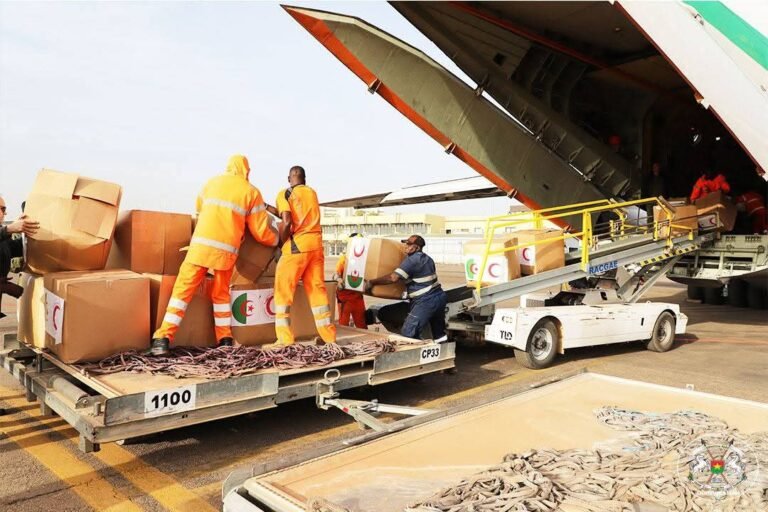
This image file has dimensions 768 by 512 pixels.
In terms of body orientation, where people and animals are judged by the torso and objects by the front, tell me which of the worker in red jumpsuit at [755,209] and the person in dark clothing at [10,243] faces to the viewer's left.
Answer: the worker in red jumpsuit

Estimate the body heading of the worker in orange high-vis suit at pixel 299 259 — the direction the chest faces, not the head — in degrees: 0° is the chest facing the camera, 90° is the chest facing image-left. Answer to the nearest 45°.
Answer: approximately 135°

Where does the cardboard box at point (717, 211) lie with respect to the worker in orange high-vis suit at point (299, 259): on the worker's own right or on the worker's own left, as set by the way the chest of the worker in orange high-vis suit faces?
on the worker's own right

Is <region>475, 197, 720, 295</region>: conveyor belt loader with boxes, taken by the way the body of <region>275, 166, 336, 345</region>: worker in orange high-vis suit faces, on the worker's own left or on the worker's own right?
on the worker's own right

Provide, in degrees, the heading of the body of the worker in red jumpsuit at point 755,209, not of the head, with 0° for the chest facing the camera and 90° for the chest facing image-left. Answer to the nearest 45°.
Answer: approximately 90°

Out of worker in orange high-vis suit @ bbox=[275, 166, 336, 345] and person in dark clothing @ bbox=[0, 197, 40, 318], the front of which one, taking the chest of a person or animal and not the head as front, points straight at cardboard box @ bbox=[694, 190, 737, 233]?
the person in dark clothing

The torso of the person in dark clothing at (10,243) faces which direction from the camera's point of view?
to the viewer's right

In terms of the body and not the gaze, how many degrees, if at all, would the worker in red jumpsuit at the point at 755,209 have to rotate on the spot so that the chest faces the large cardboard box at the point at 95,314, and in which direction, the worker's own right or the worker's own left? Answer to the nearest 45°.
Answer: approximately 90° to the worker's own left

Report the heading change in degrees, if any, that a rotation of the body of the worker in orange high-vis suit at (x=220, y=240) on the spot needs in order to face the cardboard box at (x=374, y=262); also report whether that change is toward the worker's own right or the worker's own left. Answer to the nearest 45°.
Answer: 0° — they already face it
